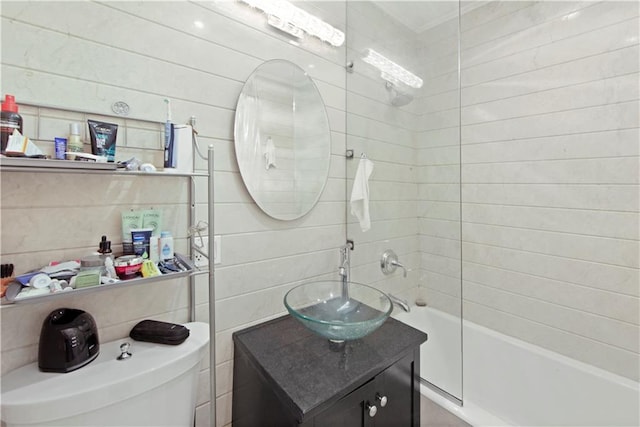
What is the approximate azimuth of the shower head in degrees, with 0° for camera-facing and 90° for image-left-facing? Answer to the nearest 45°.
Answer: approximately 315°

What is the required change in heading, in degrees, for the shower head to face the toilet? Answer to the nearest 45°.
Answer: approximately 90° to its right

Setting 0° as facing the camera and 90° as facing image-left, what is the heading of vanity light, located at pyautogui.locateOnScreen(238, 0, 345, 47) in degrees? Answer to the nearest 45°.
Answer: approximately 315°

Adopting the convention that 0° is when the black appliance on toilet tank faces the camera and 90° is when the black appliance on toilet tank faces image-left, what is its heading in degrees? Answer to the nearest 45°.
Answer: approximately 315°

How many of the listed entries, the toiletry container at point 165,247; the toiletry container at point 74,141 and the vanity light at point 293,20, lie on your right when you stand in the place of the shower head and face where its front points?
3

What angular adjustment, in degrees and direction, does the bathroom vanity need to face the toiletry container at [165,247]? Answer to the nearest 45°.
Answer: approximately 135° to its right
